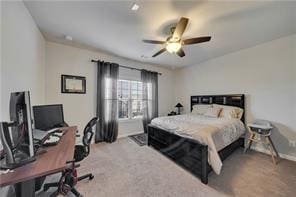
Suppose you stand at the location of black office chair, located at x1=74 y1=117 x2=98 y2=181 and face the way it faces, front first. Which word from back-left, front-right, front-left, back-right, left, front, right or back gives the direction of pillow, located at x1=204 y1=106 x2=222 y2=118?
back

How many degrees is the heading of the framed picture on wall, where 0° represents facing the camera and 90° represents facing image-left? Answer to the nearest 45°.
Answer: approximately 0°

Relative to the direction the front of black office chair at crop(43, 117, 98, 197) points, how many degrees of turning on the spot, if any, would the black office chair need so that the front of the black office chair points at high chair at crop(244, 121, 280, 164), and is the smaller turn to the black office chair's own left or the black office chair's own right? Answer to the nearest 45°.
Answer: approximately 180°

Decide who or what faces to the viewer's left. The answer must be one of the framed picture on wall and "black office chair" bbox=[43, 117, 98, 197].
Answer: the black office chair

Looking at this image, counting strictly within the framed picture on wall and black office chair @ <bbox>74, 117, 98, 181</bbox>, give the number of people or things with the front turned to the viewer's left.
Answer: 1

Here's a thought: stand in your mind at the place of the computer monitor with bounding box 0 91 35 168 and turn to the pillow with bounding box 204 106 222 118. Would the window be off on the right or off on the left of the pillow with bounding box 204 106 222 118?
left

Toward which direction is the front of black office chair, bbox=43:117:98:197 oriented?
to the viewer's left

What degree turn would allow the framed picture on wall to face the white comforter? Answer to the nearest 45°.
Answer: approximately 45° to its left

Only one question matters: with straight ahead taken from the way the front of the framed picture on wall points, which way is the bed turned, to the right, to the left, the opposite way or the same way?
to the right
